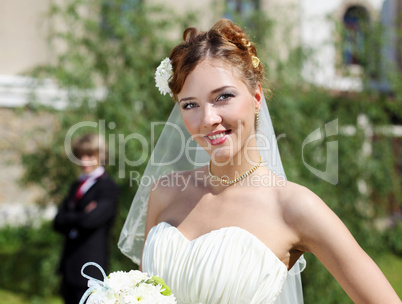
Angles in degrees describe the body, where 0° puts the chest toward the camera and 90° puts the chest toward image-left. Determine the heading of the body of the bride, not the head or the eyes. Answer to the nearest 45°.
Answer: approximately 45°

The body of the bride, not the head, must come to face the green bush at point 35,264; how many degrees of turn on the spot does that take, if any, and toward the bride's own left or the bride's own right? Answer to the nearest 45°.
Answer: approximately 90° to the bride's own right
